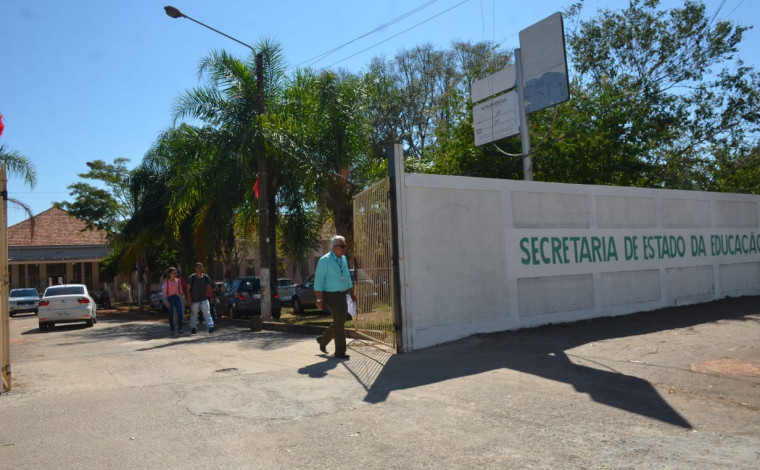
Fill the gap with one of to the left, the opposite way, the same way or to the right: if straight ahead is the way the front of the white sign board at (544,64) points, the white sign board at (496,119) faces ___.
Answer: the same way

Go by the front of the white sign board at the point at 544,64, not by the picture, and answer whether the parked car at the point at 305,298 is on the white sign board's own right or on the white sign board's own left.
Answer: on the white sign board's own right

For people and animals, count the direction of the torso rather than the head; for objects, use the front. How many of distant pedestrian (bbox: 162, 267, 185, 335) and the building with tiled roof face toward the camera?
2

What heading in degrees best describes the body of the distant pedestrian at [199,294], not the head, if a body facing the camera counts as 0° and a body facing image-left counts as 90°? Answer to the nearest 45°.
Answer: approximately 0°

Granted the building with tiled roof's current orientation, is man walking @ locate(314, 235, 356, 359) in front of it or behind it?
in front

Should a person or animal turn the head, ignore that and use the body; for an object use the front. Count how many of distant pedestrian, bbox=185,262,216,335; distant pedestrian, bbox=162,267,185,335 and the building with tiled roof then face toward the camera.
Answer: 3

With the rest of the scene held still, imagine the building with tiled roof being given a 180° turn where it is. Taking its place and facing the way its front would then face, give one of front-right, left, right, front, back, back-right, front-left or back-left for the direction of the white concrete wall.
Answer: back

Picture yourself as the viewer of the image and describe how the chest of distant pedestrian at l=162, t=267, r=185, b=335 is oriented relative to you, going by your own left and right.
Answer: facing the viewer

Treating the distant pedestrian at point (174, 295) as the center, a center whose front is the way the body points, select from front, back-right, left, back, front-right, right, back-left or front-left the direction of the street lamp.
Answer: back-left

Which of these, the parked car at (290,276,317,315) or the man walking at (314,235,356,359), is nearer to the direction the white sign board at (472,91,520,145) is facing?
the man walking

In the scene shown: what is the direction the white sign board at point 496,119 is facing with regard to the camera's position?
facing the viewer and to the left of the viewer

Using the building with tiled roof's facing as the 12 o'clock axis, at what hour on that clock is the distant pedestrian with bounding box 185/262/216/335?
The distant pedestrian is roughly at 12 o'clock from the building with tiled roof.
